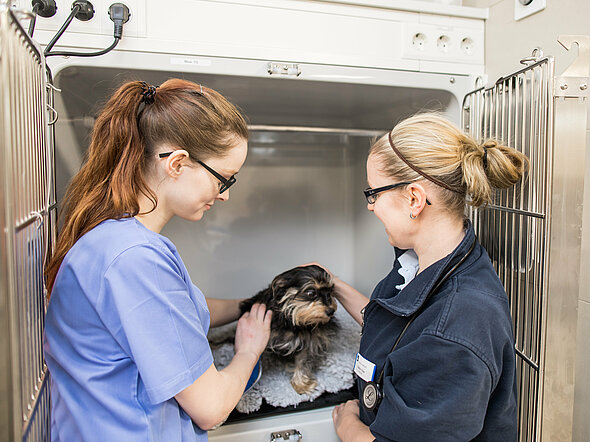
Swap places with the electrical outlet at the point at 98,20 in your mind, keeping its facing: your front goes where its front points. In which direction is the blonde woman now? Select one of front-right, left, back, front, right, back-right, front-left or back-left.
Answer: front-left

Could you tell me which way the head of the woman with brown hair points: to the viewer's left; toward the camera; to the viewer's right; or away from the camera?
to the viewer's right

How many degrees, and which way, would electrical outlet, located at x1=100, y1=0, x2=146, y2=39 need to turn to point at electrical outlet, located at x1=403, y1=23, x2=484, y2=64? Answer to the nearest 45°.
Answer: approximately 90° to its left

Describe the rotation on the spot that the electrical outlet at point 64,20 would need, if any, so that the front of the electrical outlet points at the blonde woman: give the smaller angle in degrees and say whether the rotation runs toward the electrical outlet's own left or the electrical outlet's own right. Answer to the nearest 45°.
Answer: approximately 45° to the electrical outlet's own left

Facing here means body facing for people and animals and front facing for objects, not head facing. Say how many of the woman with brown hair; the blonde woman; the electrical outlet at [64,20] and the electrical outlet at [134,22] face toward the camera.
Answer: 2

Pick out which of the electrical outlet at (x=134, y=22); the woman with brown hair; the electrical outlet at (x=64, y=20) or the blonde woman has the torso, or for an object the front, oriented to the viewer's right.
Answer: the woman with brown hair

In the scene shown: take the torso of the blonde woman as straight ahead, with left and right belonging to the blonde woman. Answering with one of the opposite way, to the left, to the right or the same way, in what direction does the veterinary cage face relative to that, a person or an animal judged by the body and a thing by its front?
to the left

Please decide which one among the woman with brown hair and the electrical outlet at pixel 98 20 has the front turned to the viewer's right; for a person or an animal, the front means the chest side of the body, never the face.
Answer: the woman with brown hair

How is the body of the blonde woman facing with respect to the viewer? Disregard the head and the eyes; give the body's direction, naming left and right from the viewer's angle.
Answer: facing to the left of the viewer
